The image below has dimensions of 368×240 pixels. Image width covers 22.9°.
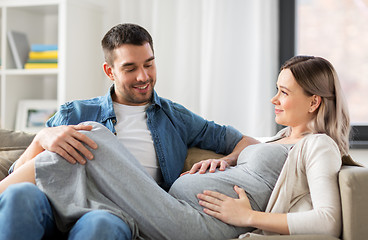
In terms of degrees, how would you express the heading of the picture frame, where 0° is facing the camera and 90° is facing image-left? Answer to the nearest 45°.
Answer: approximately 0°

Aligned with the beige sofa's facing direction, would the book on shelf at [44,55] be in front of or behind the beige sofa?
behind

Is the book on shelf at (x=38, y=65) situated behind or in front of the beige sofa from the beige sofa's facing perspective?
behind

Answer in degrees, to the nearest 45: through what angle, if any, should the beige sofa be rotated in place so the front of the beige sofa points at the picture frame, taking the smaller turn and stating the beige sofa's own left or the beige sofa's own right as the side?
approximately 135° to the beige sofa's own right

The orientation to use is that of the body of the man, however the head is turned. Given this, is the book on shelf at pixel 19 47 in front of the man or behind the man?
behind

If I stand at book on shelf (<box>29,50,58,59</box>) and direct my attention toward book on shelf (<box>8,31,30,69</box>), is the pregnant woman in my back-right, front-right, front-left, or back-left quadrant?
back-left

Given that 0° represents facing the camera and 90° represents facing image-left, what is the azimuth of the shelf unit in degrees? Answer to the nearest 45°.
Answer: approximately 45°
